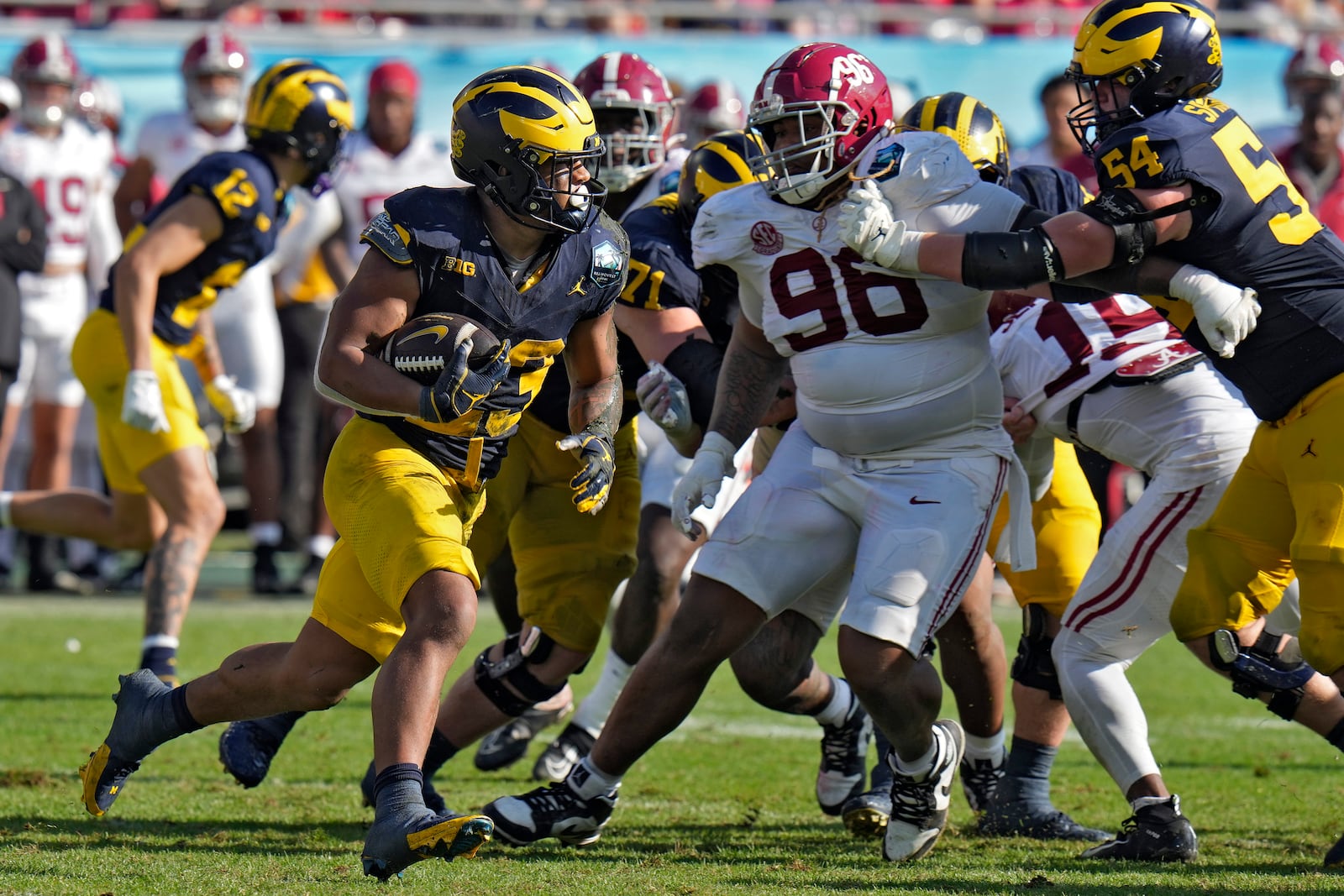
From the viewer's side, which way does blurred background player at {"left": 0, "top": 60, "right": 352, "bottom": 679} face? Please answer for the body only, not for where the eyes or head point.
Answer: to the viewer's right
